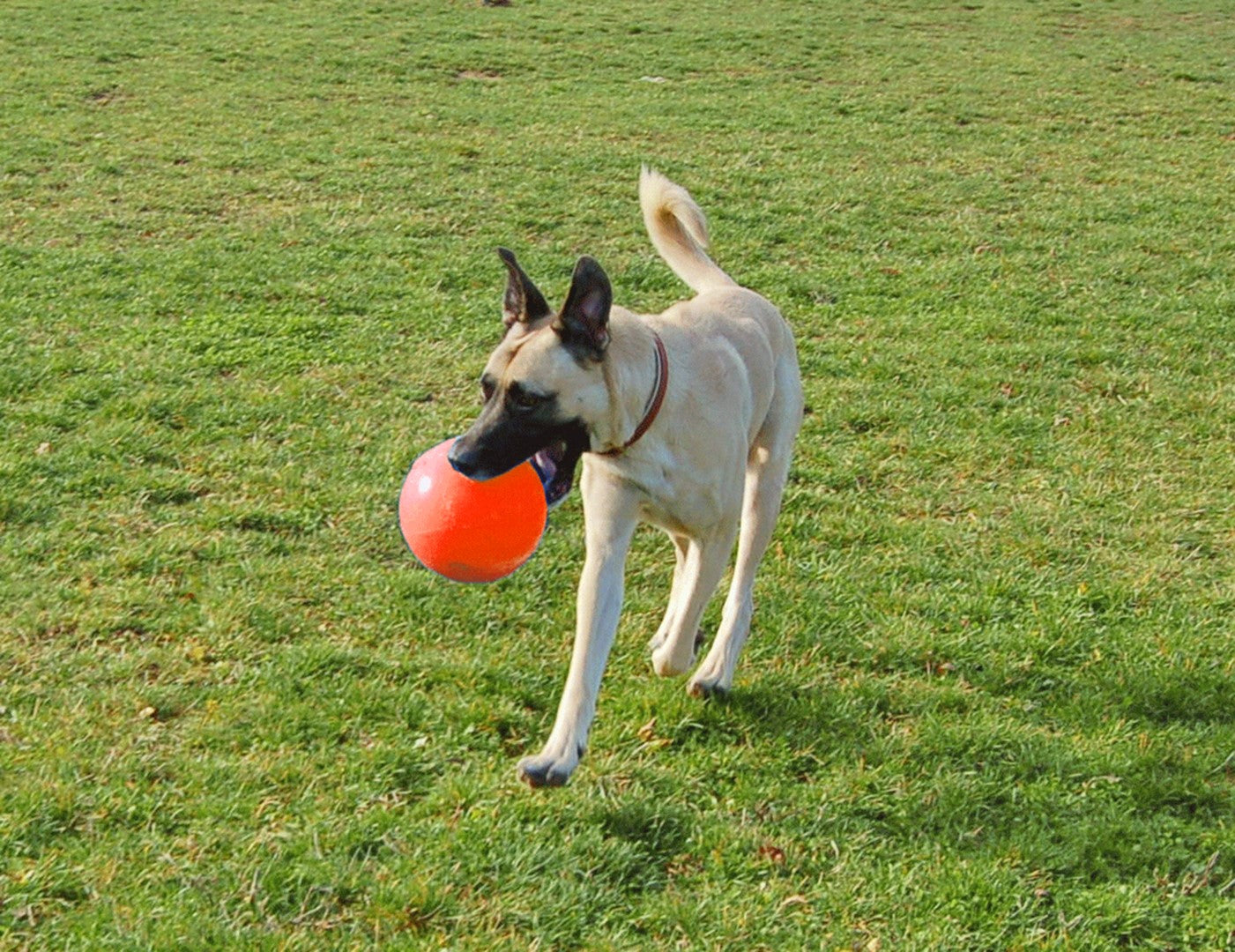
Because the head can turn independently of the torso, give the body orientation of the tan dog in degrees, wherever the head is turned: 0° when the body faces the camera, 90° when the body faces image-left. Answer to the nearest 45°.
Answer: approximately 45°
